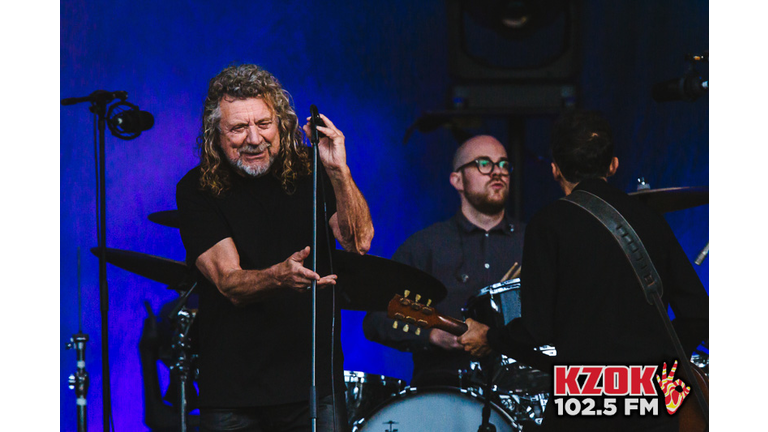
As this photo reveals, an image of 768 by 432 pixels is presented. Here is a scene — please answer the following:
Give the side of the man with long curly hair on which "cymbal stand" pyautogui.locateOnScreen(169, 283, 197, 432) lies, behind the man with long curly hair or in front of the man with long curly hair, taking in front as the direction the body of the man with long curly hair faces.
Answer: behind

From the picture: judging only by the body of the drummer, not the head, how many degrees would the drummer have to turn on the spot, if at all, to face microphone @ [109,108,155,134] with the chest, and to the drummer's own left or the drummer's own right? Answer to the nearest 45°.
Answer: approximately 90° to the drummer's own right

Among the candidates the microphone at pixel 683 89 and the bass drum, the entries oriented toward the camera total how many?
1

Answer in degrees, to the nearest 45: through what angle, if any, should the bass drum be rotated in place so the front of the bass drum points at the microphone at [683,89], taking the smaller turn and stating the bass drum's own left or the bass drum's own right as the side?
approximately 135° to the bass drum's own left

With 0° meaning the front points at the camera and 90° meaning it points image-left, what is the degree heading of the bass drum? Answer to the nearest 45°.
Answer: approximately 0°

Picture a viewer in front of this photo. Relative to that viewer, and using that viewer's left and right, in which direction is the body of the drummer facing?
facing the viewer and to the right of the viewer
